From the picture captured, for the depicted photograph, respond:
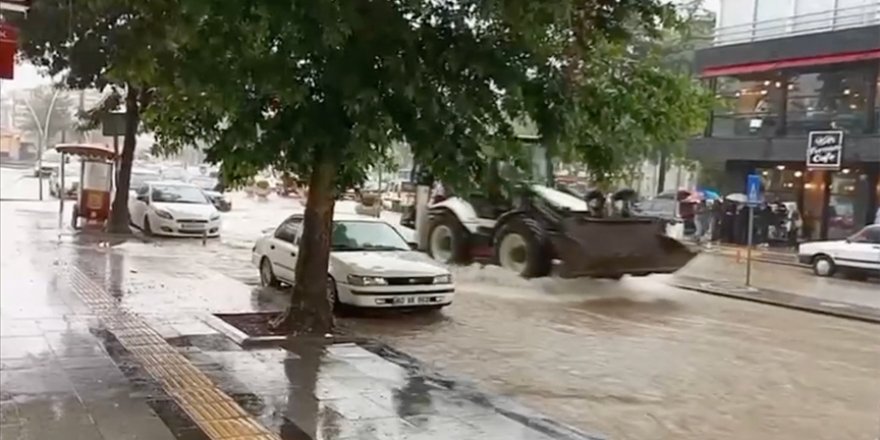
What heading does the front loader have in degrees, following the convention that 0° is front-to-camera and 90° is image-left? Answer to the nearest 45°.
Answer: approximately 315°

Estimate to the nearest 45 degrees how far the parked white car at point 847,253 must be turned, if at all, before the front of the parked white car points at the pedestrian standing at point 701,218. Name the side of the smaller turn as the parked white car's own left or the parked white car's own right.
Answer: approximately 45° to the parked white car's own right

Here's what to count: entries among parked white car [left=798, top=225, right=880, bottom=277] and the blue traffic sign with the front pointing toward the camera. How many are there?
1

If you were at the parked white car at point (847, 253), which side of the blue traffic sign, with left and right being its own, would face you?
left

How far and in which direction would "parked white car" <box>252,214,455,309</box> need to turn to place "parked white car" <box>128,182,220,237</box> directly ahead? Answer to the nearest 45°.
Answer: approximately 180°

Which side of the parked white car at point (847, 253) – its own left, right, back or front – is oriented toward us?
left
